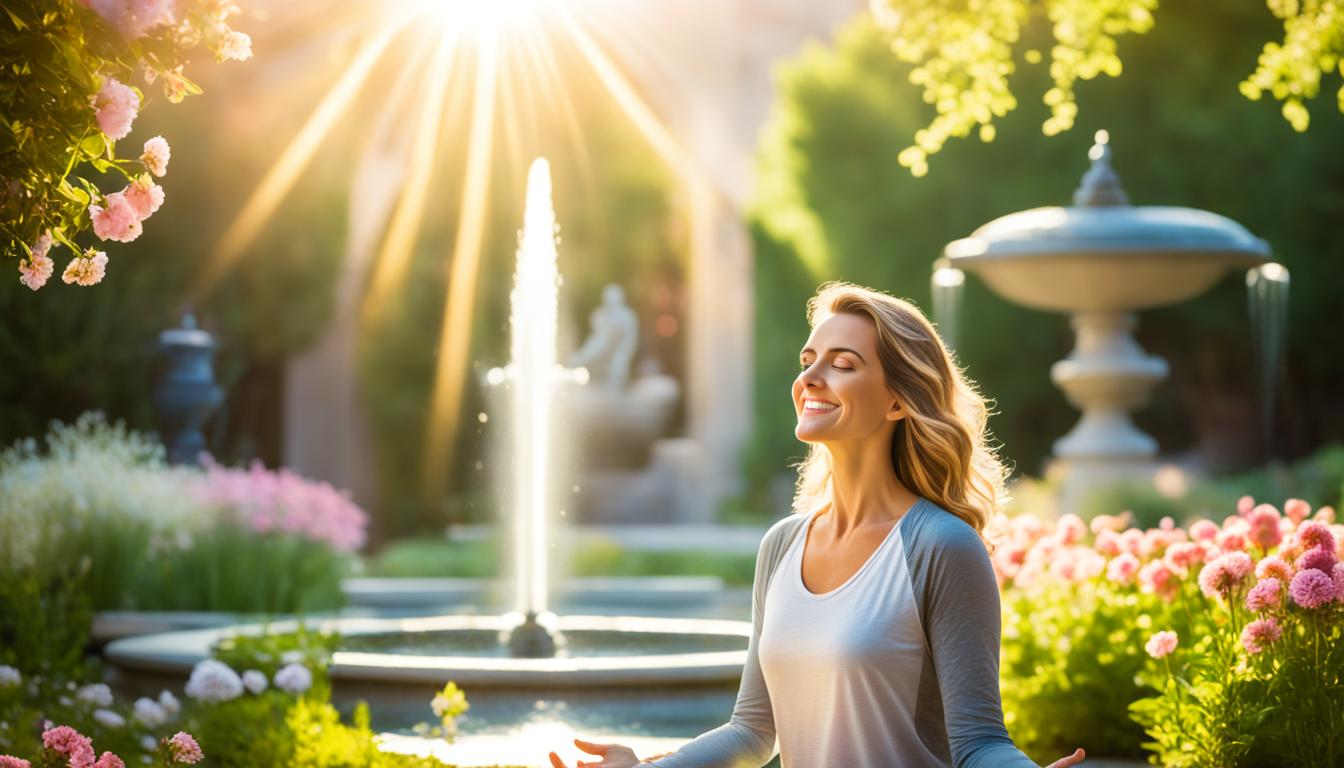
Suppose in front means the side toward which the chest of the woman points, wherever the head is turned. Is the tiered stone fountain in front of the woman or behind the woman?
behind

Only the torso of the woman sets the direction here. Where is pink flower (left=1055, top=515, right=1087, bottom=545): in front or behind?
behind

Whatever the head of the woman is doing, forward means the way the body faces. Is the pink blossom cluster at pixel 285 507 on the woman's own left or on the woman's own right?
on the woman's own right

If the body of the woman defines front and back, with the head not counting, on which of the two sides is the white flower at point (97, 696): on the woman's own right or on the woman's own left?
on the woman's own right

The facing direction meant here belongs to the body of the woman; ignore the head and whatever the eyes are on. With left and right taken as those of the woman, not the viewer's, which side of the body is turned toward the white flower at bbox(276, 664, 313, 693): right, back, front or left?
right

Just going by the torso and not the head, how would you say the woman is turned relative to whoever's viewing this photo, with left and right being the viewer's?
facing the viewer and to the left of the viewer

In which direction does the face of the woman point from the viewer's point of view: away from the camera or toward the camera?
toward the camera

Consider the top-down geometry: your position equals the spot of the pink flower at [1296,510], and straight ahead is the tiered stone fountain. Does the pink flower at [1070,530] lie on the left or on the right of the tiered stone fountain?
left

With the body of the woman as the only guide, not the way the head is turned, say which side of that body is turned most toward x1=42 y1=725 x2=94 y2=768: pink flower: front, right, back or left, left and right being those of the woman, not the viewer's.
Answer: right

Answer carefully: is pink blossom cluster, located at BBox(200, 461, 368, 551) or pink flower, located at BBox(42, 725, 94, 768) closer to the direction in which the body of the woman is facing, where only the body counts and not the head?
the pink flower

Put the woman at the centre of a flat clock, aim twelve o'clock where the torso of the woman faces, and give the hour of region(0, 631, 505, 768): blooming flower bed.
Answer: The blooming flower bed is roughly at 3 o'clock from the woman.

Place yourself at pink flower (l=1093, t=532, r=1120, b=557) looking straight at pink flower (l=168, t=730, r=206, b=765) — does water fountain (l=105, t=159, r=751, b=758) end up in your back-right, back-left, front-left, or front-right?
front-right

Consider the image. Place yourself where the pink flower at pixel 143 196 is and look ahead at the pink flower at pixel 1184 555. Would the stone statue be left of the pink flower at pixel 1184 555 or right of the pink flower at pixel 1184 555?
left
